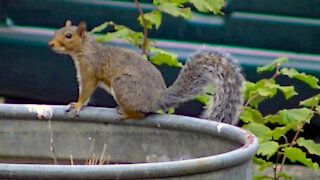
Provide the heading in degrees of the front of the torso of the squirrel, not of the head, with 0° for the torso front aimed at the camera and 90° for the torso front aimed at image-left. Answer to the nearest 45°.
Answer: approximately 90°
